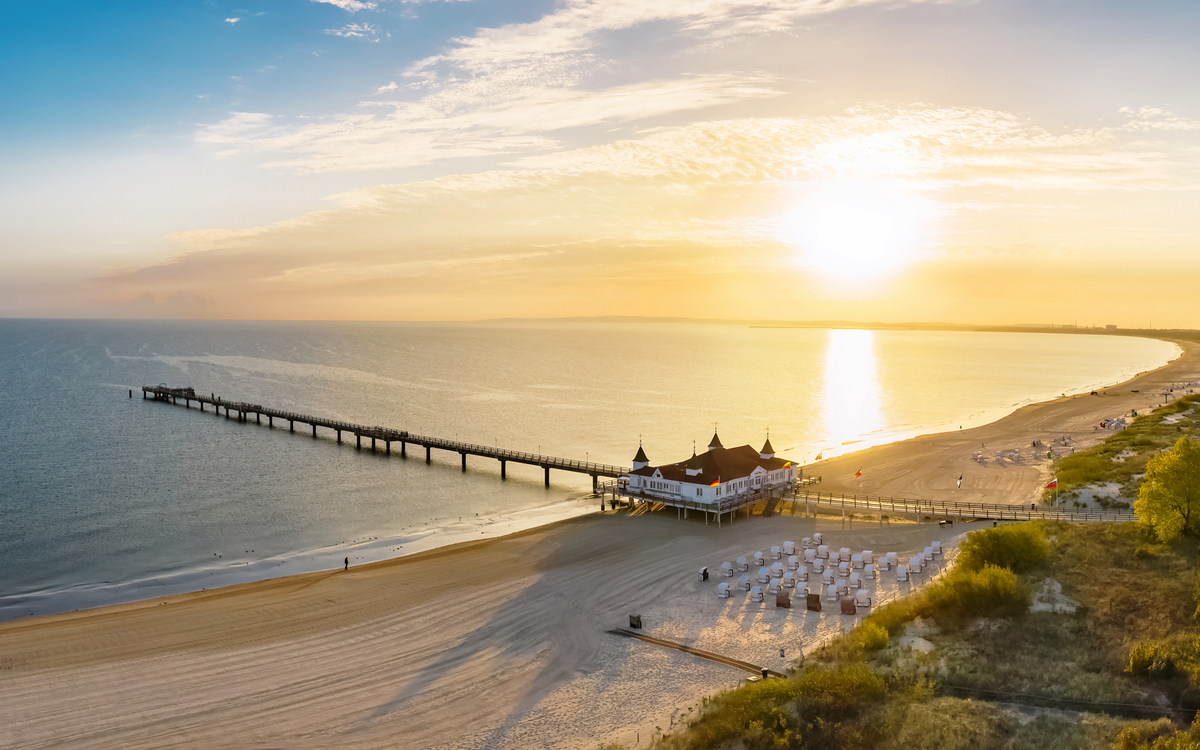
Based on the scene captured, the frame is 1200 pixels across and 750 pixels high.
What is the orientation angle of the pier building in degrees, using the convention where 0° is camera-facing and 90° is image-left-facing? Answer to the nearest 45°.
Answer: approximately 315°
